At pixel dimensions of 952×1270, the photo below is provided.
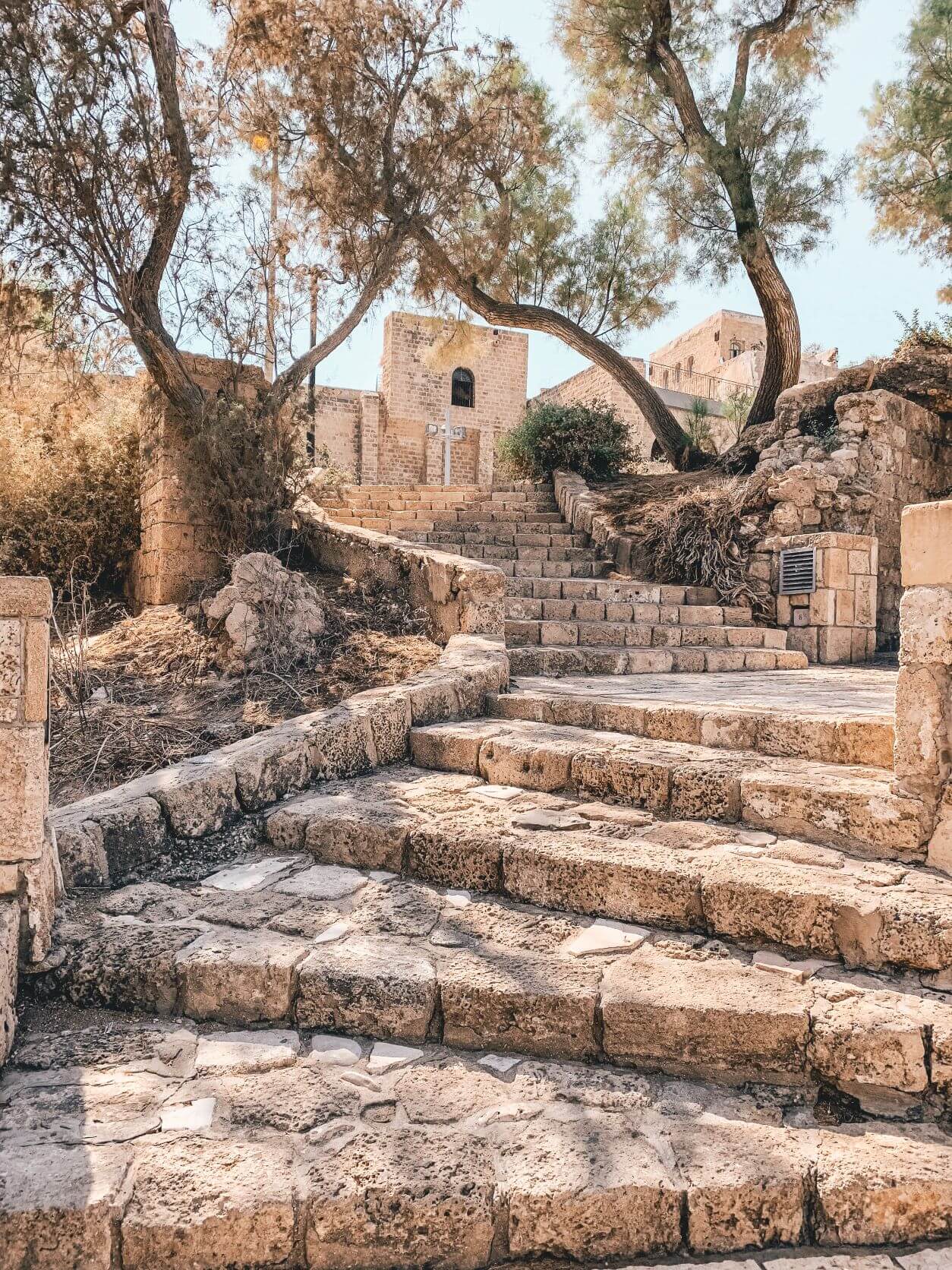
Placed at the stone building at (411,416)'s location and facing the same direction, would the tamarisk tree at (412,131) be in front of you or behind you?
in front

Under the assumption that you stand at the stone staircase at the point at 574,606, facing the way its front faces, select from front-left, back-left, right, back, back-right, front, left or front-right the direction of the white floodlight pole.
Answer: back

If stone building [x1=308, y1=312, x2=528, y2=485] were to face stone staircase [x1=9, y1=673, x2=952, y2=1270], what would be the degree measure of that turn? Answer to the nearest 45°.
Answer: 0° — it already faces it

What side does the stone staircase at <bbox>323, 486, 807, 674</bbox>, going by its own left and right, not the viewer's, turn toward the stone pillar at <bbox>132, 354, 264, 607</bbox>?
right

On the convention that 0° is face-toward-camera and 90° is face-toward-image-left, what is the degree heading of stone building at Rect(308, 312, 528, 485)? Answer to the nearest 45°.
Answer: approximately 0°

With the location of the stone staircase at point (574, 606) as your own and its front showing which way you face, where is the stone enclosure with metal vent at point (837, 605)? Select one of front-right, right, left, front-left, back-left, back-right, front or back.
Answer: left

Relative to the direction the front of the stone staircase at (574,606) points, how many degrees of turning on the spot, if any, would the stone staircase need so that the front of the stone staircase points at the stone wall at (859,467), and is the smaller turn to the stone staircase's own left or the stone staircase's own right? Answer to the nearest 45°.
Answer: approximately 135° to the stone staircase's own left

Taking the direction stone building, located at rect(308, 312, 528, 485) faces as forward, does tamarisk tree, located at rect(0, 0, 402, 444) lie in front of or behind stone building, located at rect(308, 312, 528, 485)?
in front
